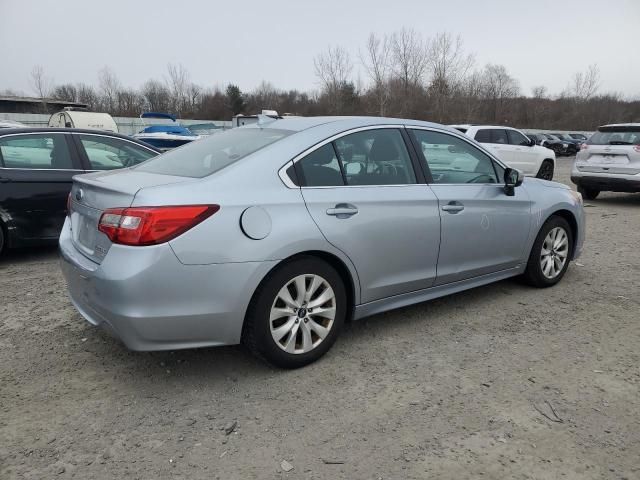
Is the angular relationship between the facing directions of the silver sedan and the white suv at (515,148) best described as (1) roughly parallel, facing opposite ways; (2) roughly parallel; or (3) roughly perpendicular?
roughly parallel

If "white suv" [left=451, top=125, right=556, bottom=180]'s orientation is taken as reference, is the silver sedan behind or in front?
behind

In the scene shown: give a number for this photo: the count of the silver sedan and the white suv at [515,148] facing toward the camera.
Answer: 0

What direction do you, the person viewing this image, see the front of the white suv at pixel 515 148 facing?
facing away from the viewer and to the right of the viewer

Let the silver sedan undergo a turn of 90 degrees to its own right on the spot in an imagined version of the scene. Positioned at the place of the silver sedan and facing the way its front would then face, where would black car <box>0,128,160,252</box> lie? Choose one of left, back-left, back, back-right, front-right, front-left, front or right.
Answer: back

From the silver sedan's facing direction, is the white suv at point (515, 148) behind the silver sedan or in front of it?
in front

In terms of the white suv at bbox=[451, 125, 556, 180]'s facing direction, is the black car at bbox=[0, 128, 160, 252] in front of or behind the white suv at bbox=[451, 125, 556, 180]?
behind

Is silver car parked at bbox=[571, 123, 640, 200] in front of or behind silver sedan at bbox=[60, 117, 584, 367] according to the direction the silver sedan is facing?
in front

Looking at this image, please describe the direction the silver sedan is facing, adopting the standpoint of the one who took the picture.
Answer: facing away from the viewer and to the right of the viewer
